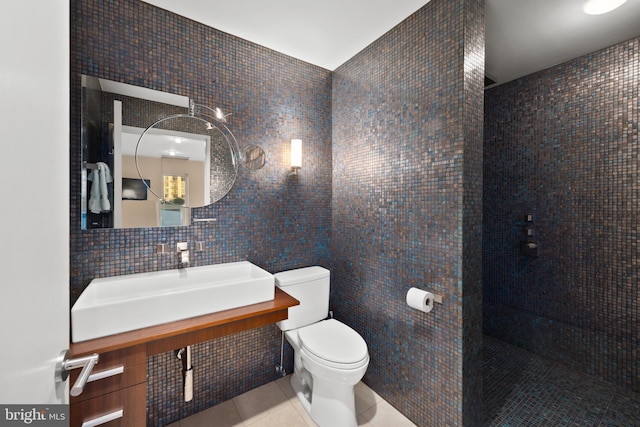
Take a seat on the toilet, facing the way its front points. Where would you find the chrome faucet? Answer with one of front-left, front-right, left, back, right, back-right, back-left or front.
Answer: back-right

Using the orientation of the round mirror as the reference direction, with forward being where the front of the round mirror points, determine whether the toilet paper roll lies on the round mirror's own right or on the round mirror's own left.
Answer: on the round mirror's own left

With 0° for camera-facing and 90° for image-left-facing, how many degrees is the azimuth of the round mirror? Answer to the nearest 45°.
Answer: approximately 0°

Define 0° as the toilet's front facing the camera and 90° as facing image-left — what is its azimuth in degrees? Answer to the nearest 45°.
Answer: approximately 315°

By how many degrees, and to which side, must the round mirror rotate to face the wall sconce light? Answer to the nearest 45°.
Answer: approximately 90° to its left

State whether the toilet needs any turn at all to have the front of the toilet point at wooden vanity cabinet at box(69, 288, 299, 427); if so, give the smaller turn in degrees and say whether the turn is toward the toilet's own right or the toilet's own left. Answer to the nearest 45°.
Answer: approximately 90° to the toilet's own right
